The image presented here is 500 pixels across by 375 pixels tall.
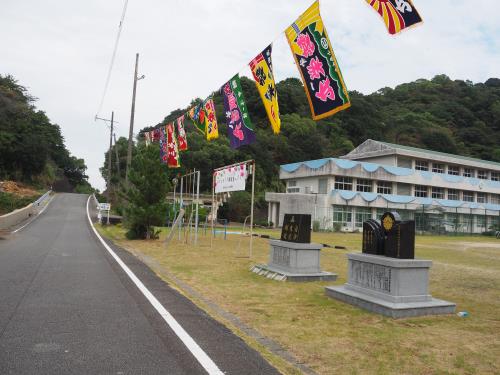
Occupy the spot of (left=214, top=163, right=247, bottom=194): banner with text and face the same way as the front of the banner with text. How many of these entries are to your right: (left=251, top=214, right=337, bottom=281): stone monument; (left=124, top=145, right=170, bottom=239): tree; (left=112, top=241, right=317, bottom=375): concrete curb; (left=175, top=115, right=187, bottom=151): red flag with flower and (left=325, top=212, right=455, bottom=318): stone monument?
2

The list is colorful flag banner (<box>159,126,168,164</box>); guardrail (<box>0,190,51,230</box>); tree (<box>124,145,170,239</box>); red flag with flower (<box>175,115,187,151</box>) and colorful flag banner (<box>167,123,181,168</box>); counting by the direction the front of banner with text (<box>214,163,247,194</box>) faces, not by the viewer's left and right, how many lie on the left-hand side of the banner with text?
0

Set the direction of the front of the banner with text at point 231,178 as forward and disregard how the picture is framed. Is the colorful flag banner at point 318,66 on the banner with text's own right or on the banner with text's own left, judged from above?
on the banner with text's own left

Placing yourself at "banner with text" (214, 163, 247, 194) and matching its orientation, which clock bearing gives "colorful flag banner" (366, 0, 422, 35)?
The colorful flag banner is roughly at 10 o'clock from the banner with text.

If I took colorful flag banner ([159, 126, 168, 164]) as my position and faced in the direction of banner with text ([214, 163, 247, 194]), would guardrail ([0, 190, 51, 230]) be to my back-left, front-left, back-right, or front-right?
back-right

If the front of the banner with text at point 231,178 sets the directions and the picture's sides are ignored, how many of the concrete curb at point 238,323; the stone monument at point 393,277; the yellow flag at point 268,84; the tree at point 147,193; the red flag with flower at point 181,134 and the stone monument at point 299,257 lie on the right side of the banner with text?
2

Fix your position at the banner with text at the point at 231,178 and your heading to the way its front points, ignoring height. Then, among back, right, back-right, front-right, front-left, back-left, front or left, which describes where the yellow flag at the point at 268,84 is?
front-left

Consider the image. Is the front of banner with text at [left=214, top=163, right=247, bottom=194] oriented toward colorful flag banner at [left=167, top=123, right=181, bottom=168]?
no

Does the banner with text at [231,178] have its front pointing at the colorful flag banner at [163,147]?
no

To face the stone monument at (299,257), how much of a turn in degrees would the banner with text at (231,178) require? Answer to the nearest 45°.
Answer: approximately 45° to its left

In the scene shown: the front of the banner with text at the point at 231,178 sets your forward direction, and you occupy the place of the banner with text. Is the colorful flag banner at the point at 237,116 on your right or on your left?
on your left

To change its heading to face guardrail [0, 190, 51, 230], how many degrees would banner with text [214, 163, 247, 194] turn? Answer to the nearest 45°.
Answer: approximately 90° to its right

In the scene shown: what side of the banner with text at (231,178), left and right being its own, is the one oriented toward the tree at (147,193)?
right
